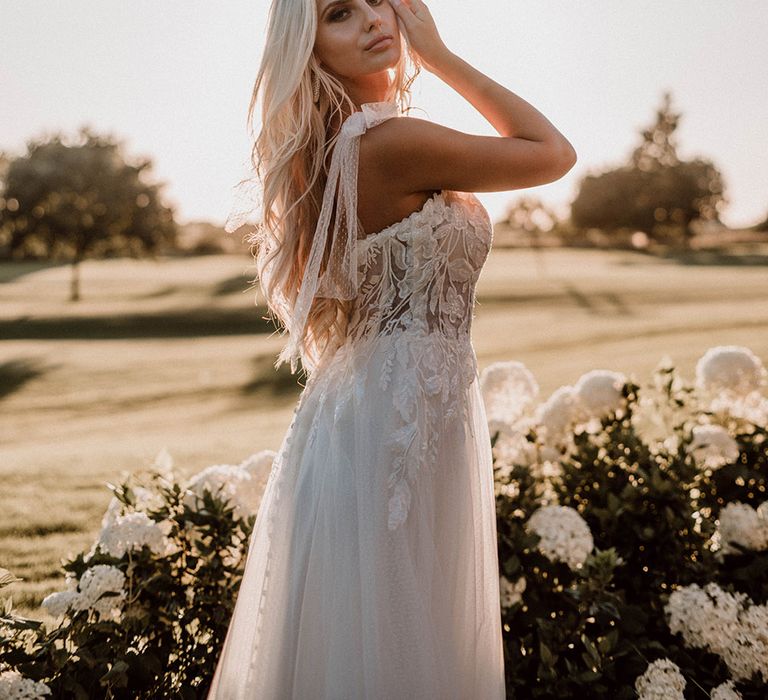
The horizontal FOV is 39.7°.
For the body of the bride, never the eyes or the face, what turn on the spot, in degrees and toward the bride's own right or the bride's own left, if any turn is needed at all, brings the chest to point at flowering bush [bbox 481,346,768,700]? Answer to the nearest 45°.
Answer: approximately 45° to the bride's own left

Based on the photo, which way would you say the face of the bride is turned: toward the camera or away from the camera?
toward the camera

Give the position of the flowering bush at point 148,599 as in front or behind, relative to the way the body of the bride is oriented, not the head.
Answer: behind

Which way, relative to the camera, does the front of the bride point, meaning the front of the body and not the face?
to the viewer's right
